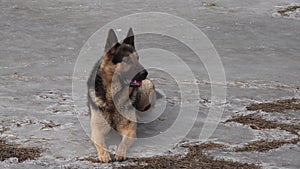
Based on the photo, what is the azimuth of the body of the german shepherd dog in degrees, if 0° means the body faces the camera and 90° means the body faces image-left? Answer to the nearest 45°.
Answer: approximately 0°
